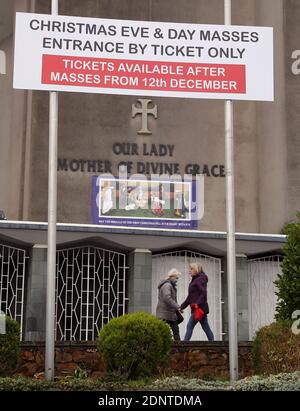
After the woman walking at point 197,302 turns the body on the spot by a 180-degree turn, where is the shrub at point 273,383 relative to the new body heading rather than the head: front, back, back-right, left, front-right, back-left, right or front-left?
right

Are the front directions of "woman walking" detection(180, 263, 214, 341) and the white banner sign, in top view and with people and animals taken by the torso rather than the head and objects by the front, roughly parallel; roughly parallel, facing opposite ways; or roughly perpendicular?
roughly perpendicular

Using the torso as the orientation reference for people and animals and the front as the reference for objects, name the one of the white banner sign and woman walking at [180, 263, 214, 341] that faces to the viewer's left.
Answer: the woman walking

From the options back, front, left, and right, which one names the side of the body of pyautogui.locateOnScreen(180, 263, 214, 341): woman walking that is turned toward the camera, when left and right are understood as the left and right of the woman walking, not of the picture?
left

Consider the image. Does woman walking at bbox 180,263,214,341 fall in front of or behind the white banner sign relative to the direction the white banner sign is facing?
behind

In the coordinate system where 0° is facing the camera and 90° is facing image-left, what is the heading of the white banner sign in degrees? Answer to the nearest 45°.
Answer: approximately 0°

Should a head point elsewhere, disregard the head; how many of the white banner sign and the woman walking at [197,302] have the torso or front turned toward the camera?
1
